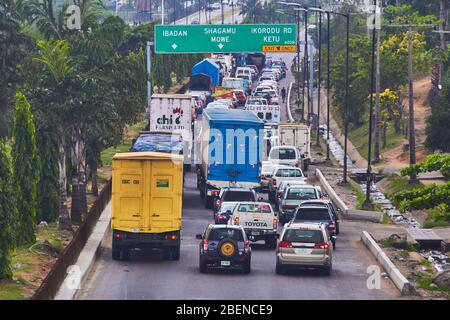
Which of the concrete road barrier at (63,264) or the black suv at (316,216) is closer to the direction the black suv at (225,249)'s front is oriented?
the black suv

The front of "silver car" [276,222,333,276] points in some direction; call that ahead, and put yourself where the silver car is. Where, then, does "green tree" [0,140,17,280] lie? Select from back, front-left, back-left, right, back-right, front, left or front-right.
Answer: left

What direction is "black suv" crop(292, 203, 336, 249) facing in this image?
away from the camera

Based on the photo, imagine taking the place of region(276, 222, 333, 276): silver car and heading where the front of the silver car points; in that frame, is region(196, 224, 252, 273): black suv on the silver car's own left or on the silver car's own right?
on the silver car's own left

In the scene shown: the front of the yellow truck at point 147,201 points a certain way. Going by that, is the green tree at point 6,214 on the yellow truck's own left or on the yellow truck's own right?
on the yellow truck's own left

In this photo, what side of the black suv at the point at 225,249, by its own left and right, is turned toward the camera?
back

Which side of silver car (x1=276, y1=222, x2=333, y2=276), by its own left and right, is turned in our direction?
back

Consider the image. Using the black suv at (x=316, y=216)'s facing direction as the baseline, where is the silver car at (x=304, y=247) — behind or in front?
behind

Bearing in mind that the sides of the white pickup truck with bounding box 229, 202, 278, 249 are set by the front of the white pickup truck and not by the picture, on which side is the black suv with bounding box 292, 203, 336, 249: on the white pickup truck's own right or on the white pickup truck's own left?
on the white pickup truck's own right

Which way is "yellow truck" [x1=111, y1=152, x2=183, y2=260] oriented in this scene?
away from the camera

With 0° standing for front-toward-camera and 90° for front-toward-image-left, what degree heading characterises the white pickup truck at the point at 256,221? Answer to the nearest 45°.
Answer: approximately 180°
